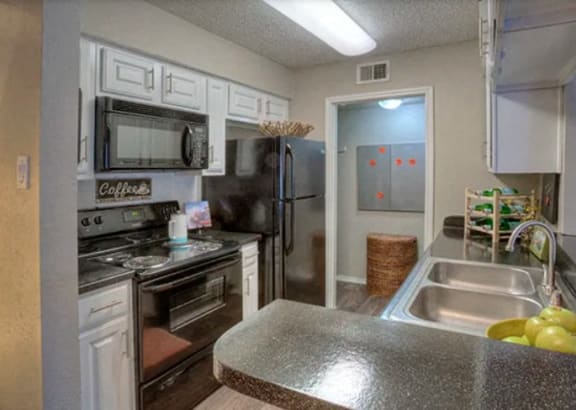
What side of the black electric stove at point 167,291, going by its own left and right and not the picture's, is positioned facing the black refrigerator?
left

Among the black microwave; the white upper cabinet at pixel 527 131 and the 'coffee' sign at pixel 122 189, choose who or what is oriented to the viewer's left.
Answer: the white upper cabinet

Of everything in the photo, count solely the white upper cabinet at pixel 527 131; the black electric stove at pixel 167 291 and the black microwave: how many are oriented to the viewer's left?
1

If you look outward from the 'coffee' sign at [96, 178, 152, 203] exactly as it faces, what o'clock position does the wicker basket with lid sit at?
The wicker basket with lid is roughly at 10 o'clock from the 'coffee' sign.

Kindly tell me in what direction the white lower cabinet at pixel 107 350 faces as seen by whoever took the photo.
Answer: facing the viewer and to the right of the viewer

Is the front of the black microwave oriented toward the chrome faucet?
yes

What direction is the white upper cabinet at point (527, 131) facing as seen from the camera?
to the viewer's left

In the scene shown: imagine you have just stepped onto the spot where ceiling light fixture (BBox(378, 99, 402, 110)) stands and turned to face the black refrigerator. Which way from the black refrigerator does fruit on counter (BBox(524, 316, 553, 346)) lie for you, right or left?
left

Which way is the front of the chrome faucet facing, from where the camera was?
facing to the left of the viewer

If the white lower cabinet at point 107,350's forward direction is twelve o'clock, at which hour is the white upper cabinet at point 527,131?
The white upper cabinet is roughly at 11 o'clock from the white lower cabinet.

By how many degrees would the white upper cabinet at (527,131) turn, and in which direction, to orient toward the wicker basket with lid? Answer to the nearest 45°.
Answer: approximately 45° to its right

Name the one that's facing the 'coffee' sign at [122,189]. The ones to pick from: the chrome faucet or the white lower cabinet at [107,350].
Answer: the chrome faucet

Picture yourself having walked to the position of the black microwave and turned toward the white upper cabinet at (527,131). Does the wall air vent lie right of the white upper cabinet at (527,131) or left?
left

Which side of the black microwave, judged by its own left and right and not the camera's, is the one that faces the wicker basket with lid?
left
